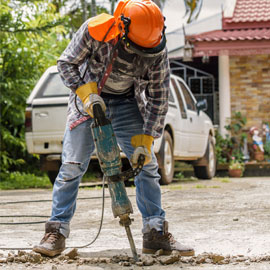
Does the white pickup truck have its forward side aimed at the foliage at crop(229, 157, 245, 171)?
yes

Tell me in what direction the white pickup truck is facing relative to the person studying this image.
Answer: facing away from the viewer and to the right of the viewer

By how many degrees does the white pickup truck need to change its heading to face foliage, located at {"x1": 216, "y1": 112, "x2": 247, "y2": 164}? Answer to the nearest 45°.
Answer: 0° — it already faces it

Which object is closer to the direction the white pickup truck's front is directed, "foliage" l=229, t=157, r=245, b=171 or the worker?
the foliage

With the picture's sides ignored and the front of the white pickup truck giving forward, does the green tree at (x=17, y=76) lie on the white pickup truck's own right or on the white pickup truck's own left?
on the white pickup truck's own left

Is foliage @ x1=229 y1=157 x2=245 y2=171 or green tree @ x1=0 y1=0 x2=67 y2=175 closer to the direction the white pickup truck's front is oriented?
the foliage

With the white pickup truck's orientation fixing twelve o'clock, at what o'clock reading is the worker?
The worker is roughly at 4 o'clock from the white pickup truck.
